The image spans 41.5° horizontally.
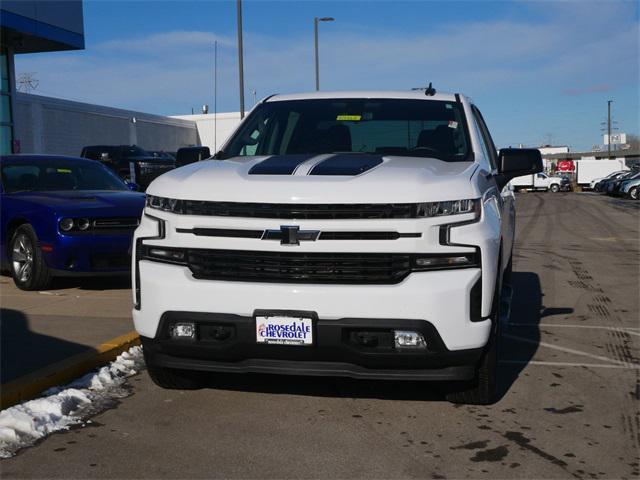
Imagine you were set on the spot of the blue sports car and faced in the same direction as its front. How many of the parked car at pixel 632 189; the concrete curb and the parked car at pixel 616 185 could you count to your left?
2

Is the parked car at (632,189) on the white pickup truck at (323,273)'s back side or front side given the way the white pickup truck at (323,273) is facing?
on the back side

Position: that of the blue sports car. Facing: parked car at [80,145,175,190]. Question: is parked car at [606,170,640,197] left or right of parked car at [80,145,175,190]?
right

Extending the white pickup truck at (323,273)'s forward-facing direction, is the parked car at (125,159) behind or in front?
behind

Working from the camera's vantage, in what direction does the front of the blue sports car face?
facing the viewer and to the right of the viewer

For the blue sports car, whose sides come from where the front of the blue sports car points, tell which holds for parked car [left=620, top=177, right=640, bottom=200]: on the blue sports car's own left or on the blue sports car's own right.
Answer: on the blue sports car's own left

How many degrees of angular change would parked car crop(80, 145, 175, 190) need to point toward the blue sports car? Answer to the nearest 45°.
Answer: approximately 45° to its right

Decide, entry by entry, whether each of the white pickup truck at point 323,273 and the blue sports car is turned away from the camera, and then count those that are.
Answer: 0

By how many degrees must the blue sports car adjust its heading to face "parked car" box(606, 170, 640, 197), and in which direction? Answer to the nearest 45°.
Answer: approximately 90° to its left

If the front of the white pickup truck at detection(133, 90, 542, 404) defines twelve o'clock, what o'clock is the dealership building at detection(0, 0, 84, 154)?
The dealership building is roughly at 5 o'clock from the white pickup truck.

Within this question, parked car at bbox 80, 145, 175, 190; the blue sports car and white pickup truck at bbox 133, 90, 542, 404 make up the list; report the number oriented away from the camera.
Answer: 0

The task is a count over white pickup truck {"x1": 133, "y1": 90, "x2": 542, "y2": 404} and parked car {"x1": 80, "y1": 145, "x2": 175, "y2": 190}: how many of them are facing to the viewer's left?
0

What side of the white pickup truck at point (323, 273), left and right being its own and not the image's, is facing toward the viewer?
front
